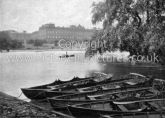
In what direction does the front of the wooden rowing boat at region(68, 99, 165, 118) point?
to the viewer's left

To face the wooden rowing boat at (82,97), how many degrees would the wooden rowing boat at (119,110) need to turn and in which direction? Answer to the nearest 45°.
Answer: approximately 45° to its right
